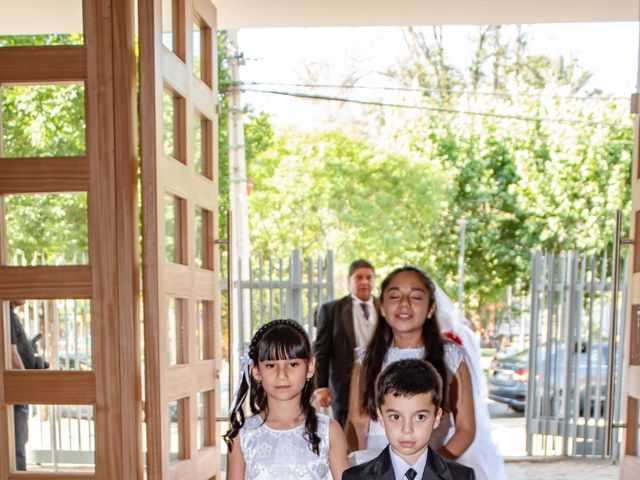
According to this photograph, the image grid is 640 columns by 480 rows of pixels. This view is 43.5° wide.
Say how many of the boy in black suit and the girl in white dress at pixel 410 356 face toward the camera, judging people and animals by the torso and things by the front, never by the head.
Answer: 2

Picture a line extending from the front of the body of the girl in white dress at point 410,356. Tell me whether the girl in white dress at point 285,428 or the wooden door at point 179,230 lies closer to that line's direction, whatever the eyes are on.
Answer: the girl in white dress

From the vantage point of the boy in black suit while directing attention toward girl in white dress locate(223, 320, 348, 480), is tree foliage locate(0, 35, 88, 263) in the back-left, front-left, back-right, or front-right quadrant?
front-right

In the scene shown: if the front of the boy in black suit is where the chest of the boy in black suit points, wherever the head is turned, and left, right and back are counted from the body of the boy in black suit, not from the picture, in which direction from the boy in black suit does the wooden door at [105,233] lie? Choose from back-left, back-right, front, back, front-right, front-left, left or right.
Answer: back-right

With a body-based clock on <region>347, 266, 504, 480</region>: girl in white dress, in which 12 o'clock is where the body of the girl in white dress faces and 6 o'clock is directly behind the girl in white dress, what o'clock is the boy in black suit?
The boy in black suit is roughly at 12 o'clock from the girl in white dress.

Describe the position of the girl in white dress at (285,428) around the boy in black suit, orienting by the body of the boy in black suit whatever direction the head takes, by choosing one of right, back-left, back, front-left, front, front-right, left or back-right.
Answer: back-right

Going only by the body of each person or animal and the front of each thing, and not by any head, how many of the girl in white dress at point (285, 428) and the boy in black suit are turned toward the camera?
2

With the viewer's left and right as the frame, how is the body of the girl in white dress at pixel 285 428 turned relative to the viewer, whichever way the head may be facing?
facing the viewer

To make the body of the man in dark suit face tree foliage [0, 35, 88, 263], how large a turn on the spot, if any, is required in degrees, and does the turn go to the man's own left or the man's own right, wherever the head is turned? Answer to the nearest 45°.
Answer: approximately 180°

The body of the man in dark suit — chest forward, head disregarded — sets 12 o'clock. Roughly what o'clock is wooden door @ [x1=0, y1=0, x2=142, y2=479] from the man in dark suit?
The wooden door is roughly at 2 o'clock from the man in dark suit.

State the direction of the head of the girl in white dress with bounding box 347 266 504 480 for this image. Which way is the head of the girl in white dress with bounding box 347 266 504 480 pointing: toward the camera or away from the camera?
toward the camera

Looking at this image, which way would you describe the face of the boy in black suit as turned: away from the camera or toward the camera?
toward the camera

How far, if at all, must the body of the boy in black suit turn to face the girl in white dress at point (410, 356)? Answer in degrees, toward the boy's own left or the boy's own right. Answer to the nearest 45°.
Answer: approximately 180°

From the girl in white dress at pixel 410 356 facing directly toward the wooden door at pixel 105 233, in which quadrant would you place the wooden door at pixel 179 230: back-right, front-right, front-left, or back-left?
front-right

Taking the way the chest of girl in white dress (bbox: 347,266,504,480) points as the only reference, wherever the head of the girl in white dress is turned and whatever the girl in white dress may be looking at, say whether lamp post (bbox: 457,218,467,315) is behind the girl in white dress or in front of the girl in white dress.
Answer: behind

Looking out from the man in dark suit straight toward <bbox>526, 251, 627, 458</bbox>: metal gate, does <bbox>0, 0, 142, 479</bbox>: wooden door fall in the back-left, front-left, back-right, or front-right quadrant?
back-right

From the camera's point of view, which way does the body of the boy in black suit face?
toward the camera

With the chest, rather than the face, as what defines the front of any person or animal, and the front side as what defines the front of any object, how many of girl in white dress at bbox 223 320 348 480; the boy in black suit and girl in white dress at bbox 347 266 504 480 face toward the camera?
3
